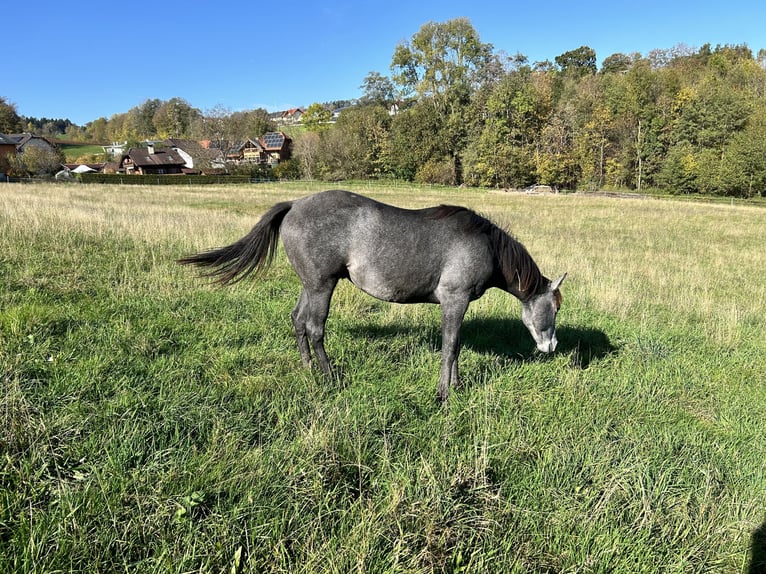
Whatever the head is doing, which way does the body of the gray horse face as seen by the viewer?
to the viewer's right
